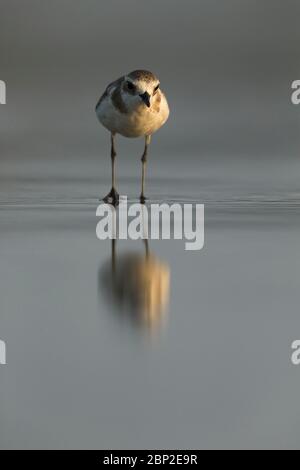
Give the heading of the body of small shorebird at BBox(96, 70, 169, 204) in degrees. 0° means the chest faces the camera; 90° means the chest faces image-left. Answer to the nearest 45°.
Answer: approximately 0°
